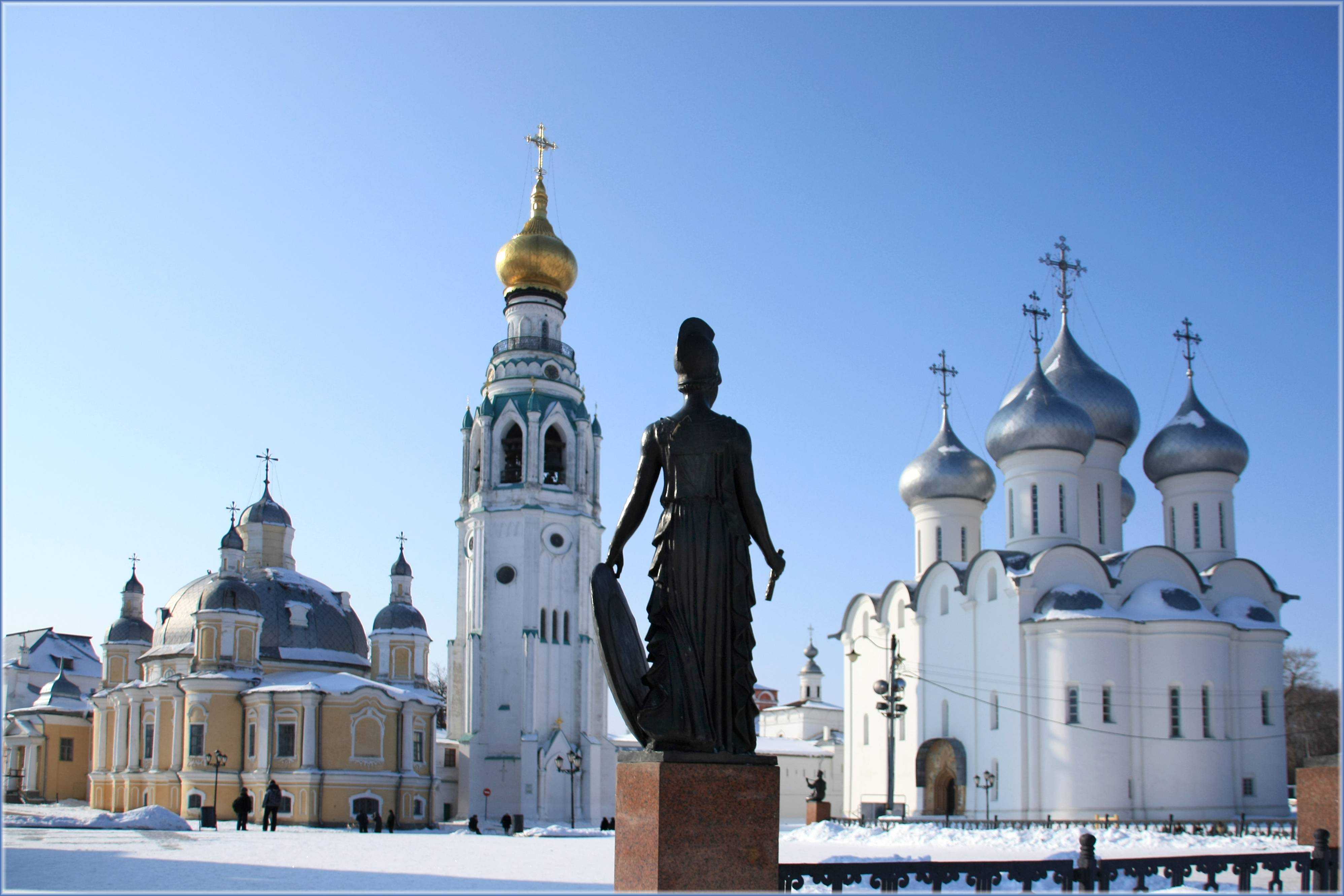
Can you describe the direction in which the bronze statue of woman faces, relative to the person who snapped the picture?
facing away from the viewer

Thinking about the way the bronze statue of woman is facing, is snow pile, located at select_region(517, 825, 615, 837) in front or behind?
in front

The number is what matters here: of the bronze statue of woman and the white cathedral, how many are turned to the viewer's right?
0

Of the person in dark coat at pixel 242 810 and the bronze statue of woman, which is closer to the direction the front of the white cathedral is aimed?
the person in dark coat

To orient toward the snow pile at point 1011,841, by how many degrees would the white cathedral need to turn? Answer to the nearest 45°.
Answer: approximately 135° to its left

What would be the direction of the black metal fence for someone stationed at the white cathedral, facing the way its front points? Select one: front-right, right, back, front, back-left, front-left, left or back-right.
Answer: front-left

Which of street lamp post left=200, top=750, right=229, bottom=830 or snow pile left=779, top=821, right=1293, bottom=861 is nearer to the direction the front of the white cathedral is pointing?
the street lamp post
